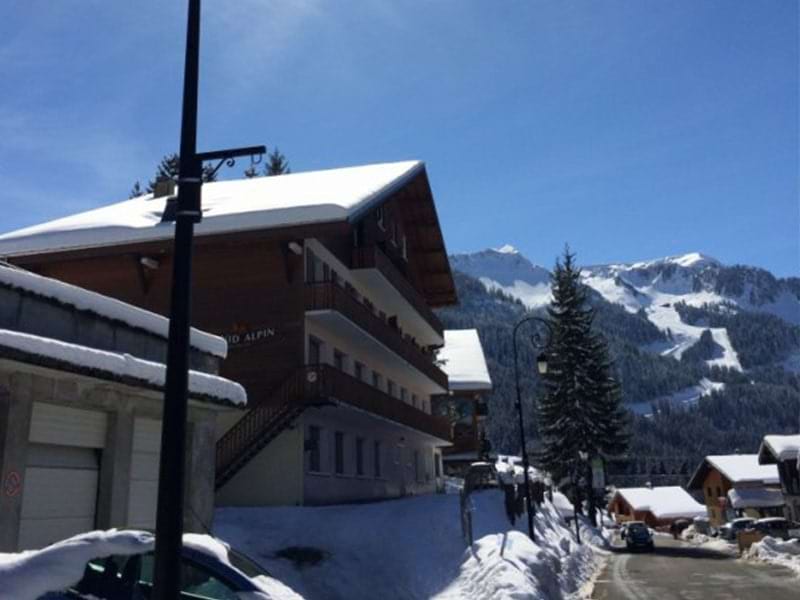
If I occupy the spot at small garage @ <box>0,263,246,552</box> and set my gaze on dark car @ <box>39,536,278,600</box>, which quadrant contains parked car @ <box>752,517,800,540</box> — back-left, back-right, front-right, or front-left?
back-left

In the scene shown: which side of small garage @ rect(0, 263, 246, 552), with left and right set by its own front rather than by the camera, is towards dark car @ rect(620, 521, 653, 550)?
left

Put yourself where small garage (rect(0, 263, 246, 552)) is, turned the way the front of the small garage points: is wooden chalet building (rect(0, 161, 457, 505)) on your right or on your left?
on your left

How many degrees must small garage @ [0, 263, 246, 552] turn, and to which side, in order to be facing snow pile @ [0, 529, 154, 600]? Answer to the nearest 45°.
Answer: approximately 45° to its right

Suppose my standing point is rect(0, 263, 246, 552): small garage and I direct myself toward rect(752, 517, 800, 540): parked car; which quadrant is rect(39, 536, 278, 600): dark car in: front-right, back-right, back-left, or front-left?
back-right

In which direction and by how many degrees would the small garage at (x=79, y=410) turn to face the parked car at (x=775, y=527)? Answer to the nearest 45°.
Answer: approximately 90° to its left

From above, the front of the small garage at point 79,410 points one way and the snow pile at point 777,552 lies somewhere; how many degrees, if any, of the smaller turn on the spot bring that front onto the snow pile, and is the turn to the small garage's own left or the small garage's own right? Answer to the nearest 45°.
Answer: approximately 90° to the small garage's own left

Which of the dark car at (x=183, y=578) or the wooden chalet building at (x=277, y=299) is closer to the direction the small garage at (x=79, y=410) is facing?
the dark car

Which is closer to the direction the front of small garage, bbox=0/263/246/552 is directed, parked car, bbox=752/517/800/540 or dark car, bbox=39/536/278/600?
the dark car
